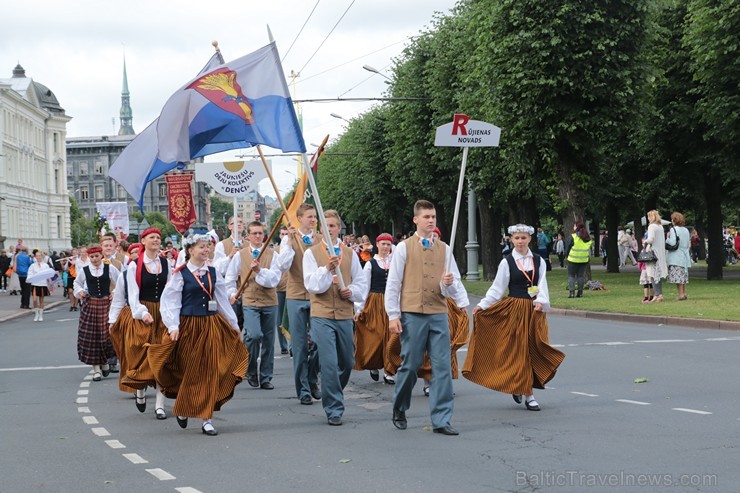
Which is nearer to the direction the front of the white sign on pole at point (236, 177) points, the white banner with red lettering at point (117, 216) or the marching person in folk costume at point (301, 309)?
the marching person in folk costume

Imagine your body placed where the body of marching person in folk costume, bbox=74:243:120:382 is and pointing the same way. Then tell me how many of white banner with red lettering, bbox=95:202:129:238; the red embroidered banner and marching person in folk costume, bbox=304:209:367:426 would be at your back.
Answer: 2

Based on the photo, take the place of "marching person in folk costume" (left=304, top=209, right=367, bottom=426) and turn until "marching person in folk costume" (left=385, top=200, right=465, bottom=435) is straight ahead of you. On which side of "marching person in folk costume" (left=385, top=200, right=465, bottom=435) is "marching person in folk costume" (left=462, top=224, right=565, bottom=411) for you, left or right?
left

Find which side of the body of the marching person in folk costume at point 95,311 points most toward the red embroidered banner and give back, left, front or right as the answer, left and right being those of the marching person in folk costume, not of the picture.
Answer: back

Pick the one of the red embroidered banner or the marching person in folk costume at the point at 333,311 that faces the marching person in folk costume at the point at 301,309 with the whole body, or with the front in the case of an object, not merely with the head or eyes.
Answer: the red embroidered banner

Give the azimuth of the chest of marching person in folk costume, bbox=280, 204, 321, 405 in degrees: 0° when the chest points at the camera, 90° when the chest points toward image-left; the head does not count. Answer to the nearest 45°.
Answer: approximately 315°

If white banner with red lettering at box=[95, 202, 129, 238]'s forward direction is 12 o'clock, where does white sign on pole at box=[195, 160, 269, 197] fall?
white sign on pole at box=[195, 160, 269, 197] is roughly at 12 o'clock from white banner with red lettering at box=[95, 202, 129, 238].

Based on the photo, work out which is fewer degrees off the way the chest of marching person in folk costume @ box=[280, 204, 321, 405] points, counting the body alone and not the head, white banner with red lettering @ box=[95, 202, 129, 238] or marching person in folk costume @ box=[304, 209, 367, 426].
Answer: the marching person in folk costume

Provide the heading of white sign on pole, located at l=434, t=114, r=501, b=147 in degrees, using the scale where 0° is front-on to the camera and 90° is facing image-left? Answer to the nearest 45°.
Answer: approximately 0°

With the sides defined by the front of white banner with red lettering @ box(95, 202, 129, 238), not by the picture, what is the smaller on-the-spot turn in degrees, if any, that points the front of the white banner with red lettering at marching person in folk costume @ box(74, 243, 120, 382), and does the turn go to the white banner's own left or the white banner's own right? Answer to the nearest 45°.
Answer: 0° — it already faces them
